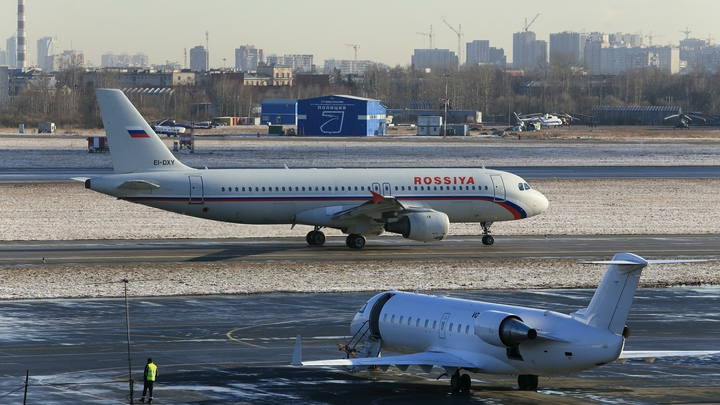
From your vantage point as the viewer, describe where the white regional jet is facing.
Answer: facing away from the viewer and to the left of the viewer

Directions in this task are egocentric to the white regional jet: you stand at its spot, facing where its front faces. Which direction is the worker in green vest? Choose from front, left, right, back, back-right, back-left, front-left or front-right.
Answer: front-left
